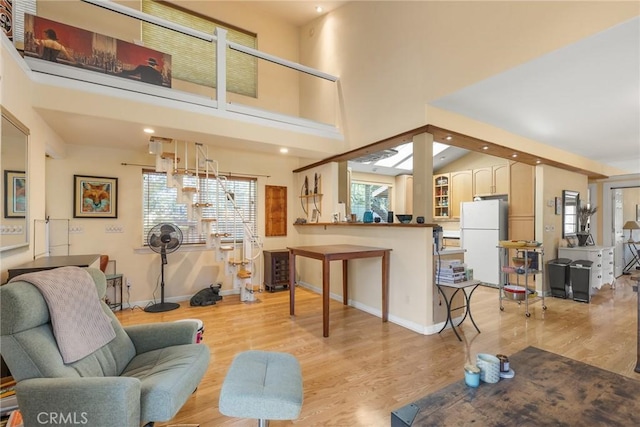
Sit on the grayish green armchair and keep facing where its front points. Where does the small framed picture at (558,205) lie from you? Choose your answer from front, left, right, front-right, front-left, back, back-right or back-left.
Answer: front-left

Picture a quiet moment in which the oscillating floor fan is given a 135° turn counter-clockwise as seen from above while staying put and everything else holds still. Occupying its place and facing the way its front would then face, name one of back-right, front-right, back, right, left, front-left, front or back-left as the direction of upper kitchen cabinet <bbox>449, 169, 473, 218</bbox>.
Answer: front-right

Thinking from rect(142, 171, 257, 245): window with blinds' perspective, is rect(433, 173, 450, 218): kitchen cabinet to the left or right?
on its left

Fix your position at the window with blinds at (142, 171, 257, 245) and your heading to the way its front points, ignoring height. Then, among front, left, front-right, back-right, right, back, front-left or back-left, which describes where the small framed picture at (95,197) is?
right

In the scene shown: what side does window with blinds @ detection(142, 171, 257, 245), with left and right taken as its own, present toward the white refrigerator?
left

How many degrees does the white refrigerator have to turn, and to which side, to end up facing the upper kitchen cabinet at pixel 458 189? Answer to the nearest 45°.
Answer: approximately 90° to its right

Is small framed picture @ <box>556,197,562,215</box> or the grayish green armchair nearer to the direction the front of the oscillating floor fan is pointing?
the grayish green armchair

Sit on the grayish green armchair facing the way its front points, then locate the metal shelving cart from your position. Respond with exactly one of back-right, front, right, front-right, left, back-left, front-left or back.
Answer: front-left

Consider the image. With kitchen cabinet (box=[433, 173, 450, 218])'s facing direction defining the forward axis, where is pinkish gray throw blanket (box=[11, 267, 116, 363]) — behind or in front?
in front

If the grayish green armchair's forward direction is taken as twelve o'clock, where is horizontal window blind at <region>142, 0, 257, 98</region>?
The horizontal window blind is roughly at 8 o'clock from the grayish green armchair.

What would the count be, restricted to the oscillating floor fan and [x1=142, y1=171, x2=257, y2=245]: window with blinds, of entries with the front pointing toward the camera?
2

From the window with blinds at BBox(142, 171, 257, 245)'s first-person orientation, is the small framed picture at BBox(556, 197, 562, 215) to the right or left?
on its left

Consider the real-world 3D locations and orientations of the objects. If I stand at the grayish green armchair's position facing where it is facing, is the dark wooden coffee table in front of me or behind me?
in front

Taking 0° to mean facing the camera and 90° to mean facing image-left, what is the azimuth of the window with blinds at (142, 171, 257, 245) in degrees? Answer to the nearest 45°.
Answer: approximately 0°

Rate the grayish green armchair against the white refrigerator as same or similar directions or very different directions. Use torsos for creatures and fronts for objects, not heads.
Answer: very different directions

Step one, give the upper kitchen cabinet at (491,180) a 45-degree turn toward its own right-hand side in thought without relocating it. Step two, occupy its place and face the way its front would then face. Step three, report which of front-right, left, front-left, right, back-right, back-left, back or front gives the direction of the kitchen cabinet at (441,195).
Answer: front-right
